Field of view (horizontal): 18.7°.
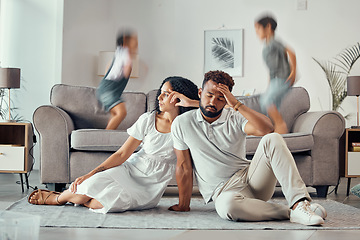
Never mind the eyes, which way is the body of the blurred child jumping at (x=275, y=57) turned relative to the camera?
to the viewer's left

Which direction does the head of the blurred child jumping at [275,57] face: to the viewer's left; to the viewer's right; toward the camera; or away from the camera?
to the viewer's left

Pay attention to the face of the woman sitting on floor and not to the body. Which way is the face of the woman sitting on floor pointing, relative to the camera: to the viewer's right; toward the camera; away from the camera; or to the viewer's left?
to the viewer's left

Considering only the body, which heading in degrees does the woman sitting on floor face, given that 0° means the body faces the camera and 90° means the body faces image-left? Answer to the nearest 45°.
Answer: approximately 45°
